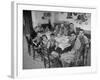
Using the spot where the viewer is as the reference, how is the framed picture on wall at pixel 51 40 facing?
facing the viewer and to the right of the viewer
